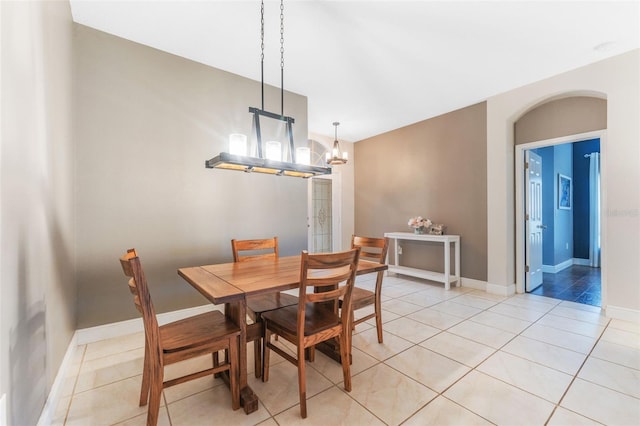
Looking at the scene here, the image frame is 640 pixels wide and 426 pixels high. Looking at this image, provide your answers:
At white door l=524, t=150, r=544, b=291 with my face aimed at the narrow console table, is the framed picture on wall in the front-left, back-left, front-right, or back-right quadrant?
back-right

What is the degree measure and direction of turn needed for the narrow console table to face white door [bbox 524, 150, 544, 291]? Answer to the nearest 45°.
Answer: approximately 135° to its left

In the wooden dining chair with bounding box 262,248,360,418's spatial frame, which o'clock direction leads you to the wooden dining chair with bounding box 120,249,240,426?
the wooden dining chair with bounding box 120,249,240,426 is roughly at 10 o'clock from the wooden dining chair with bounding box 262,248,360,418.

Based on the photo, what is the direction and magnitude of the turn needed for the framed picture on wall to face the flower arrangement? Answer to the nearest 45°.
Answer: approximately 90° to its right

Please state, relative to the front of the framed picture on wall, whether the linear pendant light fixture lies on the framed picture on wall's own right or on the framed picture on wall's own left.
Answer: on the framed picture on wall's own right

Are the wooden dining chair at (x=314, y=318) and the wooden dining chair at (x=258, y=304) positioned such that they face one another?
yes

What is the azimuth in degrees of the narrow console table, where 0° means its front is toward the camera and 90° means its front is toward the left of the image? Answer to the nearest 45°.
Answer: approximately 45°

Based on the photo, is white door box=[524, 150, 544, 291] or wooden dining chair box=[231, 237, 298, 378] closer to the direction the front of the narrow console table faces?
the wooden dining chair

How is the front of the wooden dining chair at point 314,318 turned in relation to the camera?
facing away from the viewer and to the left of the viewer

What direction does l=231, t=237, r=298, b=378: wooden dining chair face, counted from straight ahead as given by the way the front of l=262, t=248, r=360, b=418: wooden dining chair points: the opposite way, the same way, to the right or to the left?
the opposite way
